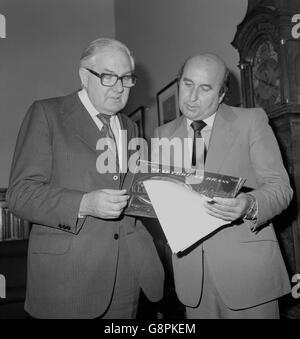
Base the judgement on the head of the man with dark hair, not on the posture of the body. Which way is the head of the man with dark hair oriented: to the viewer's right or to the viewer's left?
to the viewer's left

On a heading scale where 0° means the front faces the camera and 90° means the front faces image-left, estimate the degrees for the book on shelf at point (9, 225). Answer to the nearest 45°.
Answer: approximately 0°

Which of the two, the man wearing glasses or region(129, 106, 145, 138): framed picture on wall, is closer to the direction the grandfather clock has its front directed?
the man wearing glasses

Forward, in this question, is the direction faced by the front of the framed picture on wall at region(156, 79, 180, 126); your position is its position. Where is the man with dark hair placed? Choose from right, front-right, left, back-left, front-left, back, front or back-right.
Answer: front-left

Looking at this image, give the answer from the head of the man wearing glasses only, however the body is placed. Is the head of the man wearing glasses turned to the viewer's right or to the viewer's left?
to the viewer's right

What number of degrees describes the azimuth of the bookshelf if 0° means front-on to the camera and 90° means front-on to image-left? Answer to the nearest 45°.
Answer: approximately 0°

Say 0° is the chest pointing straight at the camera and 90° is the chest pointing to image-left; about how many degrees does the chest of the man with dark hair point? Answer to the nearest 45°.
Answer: approximately 45°

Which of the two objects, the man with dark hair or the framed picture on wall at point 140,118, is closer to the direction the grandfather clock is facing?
the man with dark hair
